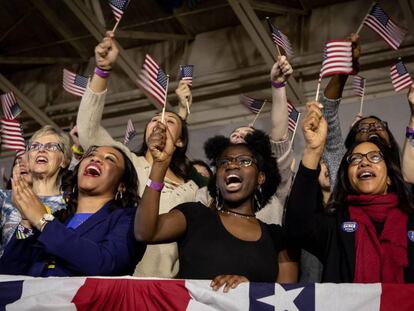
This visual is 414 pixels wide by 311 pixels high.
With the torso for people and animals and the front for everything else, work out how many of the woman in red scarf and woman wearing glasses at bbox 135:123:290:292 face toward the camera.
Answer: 2

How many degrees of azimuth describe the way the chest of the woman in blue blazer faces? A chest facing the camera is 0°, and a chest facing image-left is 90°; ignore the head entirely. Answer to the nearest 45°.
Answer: approximately 45°

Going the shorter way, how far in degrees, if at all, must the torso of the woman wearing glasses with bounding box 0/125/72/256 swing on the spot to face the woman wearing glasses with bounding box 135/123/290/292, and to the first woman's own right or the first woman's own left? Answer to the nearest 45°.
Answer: approximately 90° to the first woman's own left

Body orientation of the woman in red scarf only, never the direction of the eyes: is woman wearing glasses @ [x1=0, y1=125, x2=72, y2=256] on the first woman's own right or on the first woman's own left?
on the first woman's own right

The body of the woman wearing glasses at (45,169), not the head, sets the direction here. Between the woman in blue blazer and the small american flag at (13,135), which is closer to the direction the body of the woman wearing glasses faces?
the woman in blue blazer
